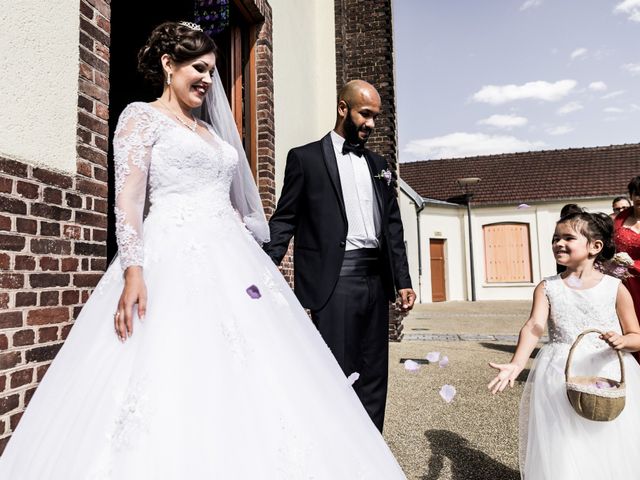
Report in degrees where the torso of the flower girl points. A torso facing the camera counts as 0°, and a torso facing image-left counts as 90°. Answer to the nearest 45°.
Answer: approximately 0°

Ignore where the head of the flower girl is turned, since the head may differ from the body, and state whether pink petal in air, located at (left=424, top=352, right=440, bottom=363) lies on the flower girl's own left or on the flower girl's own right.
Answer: on the flower girl's own right

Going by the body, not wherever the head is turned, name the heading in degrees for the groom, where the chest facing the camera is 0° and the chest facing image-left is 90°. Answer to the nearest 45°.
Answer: approximately 315°

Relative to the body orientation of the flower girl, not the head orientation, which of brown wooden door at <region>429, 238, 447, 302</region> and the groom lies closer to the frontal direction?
the groom

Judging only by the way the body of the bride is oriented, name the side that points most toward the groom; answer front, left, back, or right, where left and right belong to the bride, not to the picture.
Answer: left

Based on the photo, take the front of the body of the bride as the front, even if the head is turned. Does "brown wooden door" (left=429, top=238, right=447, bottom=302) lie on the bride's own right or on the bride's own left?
on the bride's own left

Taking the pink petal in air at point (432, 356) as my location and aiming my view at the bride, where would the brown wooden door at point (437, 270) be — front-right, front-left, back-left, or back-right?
back-right
